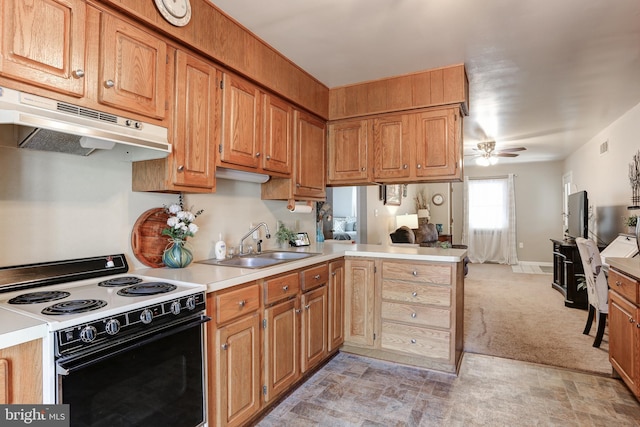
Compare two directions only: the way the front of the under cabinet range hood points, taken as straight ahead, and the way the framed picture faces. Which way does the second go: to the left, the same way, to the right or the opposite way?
to the right

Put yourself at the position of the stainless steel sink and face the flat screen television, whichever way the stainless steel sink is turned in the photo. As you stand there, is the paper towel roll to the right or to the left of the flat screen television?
left

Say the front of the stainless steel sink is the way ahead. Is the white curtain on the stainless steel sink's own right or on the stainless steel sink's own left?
on the stainless steel sink's own left

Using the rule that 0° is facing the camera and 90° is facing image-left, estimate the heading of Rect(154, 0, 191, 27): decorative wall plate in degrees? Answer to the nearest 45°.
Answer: approximately 315°

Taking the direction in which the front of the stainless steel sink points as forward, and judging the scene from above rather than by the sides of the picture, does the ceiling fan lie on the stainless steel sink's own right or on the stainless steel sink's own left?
on the stainless steel sink's own left

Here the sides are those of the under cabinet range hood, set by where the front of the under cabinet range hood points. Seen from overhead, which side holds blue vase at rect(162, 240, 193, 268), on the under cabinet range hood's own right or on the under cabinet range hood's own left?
on the under cabinet range hood's own left

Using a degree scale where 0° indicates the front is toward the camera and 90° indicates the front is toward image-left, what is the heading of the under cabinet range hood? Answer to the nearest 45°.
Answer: approximately 315°

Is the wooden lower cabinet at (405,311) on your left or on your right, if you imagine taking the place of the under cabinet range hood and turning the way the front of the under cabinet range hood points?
on your left

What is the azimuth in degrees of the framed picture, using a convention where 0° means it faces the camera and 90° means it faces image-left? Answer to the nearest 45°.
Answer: approximately 0°

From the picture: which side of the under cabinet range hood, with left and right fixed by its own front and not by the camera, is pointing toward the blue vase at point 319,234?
left
